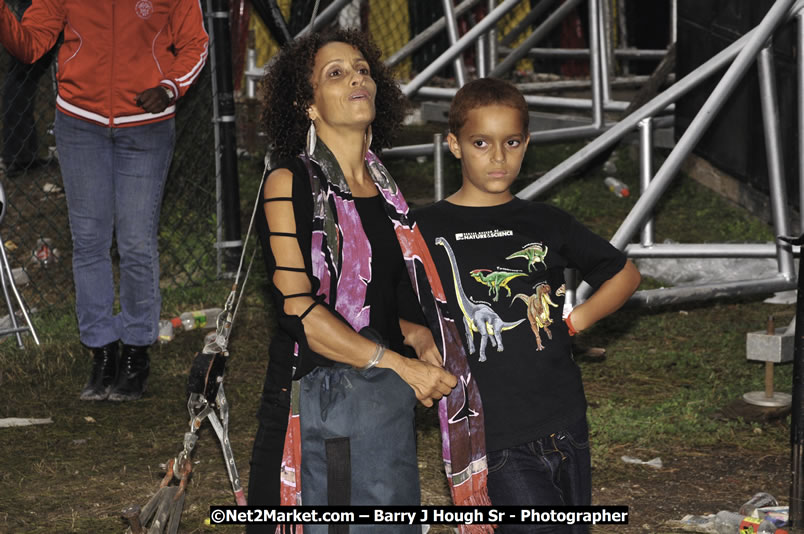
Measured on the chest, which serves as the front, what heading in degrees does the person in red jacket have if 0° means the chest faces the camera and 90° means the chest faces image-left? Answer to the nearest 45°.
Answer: approximately 0°

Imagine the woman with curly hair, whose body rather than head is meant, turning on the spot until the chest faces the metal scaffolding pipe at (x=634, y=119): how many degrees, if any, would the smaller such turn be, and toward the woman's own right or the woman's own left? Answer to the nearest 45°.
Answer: approximately 90° to the woman's own left

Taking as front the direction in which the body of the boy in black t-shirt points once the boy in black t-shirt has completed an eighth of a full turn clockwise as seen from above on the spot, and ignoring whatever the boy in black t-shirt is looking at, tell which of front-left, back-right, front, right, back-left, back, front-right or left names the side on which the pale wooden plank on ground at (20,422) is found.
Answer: right

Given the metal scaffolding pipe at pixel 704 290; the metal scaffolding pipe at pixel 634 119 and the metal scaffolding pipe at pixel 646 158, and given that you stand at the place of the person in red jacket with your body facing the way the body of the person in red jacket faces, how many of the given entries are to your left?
3

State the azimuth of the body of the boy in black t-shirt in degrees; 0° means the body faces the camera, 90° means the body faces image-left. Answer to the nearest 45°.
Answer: approximately 0°

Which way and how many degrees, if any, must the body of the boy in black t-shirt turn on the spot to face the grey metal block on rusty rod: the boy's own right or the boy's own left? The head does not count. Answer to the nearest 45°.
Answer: approximately 135° to the boy's own left

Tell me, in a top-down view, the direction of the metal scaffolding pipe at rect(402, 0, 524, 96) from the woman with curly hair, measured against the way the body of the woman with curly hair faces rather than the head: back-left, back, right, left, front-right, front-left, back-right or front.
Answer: back-left

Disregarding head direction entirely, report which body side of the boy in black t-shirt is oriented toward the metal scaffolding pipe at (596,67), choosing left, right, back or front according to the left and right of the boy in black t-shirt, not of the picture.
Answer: back

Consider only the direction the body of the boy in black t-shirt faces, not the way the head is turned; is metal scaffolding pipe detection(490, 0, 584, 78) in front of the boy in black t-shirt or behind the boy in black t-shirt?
behind

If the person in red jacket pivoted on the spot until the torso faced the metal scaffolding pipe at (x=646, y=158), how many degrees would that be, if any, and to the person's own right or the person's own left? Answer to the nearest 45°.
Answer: approximately 90° to the person's own left

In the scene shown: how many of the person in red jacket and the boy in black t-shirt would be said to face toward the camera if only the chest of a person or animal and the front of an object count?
2

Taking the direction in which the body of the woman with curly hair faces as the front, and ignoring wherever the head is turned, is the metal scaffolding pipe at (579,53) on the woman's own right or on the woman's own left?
on the woman's own left
